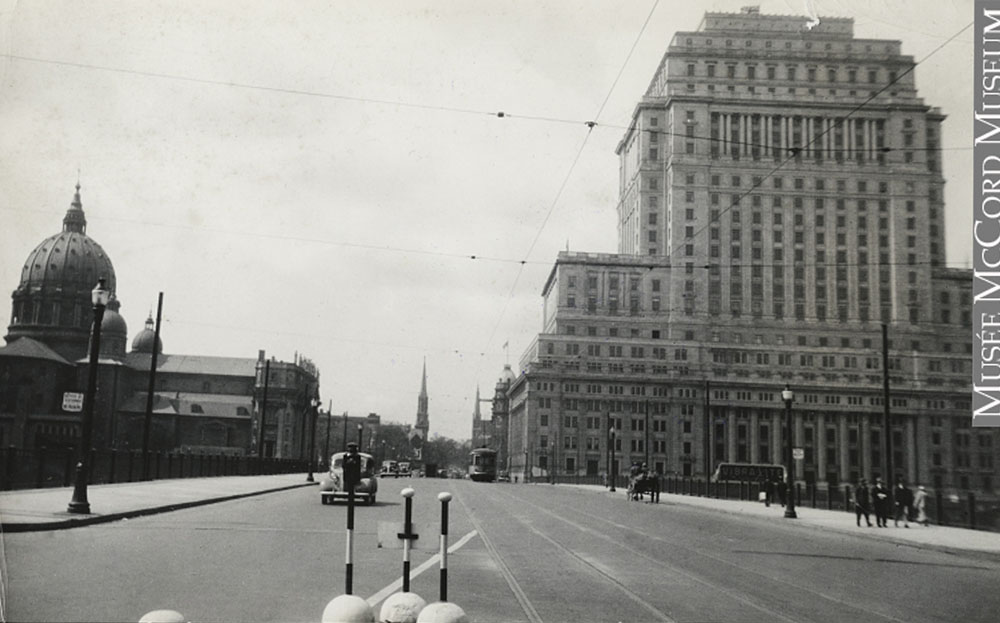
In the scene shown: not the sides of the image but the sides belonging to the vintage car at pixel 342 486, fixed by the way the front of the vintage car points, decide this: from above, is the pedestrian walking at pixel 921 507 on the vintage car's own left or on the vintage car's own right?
on the vintage car's own left

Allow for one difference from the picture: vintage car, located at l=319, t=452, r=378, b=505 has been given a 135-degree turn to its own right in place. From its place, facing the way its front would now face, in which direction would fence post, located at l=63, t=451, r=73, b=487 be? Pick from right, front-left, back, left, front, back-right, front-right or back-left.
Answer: front-left

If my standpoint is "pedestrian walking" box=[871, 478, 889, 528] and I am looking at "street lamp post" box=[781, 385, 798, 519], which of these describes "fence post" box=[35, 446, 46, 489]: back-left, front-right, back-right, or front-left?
front-left

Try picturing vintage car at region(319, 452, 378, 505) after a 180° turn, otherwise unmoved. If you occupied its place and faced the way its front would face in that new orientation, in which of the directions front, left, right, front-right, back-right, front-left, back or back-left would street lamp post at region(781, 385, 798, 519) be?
right

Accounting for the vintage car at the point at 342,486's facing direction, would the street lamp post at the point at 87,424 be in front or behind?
in front

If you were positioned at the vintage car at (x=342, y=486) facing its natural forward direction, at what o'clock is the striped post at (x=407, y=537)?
The striped post is roughly at 12 o'clock from the vintage car.

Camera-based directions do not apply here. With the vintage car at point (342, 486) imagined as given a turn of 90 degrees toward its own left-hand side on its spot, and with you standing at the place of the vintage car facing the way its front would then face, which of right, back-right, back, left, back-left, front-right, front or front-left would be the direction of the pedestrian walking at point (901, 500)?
front

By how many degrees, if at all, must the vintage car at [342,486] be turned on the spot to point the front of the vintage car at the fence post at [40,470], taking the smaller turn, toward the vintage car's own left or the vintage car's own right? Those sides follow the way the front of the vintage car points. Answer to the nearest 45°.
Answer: approximately 90° to the vintage car's own right

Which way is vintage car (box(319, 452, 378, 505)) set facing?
toward the camera

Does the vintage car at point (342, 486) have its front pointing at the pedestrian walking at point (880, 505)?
no

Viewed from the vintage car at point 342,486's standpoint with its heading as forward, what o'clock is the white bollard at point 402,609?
The white bollard is roughly at 12 o'clock from the vintage car.

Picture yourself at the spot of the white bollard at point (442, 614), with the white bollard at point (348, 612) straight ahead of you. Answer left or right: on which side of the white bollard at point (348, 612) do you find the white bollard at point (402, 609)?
right

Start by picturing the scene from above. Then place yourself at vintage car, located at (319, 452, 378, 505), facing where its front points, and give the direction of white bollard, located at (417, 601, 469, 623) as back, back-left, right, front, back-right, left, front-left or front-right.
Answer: front

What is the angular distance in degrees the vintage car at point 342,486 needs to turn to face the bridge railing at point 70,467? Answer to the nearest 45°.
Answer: approximately 90° to its right

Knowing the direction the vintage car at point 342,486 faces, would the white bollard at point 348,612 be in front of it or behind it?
in front

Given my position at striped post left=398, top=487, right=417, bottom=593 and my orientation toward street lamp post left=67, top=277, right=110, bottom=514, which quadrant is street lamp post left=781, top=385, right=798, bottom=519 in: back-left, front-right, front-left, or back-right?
front-right

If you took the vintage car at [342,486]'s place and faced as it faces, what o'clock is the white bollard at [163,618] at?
The white bollard is roughly at 12 o'clock from the vintage car.
